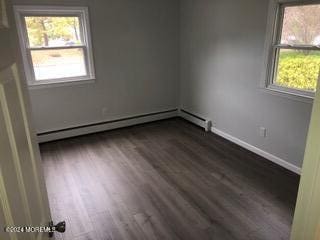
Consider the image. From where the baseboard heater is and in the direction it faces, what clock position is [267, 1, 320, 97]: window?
The window is roughly at 9 o'clock from the baseboard heater.

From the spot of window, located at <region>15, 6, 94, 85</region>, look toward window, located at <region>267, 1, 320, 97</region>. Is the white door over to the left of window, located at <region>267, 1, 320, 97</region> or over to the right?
right

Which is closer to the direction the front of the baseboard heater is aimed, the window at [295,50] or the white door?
the white door

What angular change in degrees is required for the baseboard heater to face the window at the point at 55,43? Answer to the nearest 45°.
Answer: approximately 45° to its right

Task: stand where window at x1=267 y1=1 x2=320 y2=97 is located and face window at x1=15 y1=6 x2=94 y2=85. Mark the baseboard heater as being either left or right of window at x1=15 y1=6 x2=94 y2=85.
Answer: right

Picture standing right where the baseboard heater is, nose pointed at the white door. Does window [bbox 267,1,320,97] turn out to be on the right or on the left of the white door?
left

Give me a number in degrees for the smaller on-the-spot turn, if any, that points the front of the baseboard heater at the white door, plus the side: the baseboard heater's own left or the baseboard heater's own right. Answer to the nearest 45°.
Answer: approximately 45° to the baseboard heater's own left
